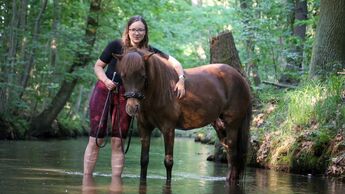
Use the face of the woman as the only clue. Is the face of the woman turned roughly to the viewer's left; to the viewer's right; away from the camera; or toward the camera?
toward the camera
